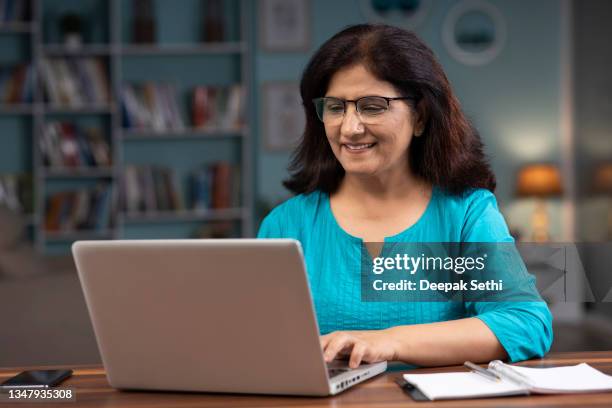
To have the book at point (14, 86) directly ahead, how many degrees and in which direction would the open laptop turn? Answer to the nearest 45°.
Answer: approximately 45° to its left

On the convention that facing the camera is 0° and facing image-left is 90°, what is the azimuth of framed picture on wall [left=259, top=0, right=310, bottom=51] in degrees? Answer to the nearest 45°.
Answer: approximately 0°

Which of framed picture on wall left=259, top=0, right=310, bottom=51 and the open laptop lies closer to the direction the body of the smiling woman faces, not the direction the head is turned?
the open laptop

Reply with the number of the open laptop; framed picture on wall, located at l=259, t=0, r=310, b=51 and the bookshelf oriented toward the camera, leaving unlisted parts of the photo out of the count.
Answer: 2

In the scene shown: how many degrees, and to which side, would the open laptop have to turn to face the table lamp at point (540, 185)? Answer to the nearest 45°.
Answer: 0° — it already faces it

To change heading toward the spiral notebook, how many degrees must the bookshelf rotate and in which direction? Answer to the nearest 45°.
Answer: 0° — it already faces it

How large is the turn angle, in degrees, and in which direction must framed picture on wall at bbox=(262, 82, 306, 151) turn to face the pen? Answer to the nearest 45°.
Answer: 0° — it already faces it

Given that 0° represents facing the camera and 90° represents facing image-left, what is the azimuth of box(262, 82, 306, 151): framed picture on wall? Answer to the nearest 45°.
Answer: approximately 0°

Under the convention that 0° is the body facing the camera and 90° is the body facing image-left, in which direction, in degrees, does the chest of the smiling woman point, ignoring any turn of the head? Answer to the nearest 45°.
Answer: approximately 45°
